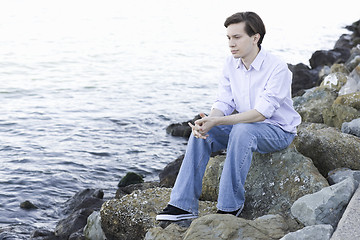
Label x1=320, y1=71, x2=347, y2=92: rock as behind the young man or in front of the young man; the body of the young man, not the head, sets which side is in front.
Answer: behind

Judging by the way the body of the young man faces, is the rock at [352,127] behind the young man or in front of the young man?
behind

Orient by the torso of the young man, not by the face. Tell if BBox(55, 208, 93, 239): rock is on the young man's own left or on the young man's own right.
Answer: on the young man's own right

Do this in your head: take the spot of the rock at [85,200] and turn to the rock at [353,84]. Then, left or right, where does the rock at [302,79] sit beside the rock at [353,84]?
left

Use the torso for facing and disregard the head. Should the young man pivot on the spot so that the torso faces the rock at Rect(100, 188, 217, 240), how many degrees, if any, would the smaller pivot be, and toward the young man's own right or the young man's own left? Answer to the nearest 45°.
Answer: approximately 45° to the young man's own right

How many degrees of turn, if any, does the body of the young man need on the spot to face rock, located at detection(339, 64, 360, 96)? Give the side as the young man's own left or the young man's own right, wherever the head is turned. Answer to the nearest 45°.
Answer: approximately 180°

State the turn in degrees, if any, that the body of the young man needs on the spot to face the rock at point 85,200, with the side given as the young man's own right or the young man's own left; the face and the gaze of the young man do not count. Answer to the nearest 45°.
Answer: approximately 90° to the young man's own right

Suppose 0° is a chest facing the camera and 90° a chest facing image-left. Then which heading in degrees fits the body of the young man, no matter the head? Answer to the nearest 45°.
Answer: approximately 45°

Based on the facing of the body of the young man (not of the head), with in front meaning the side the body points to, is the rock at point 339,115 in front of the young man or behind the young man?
behind

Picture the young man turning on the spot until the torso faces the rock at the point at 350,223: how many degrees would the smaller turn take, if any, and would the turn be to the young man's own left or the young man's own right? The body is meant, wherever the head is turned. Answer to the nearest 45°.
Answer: approximately 90° to the young man's own left

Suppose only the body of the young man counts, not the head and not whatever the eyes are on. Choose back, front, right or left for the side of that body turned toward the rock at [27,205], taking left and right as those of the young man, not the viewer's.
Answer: right

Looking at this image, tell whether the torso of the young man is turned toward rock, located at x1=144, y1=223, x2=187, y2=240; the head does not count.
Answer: yes

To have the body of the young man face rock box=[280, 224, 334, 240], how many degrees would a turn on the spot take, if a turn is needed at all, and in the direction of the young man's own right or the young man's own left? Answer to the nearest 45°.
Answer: approximately 90° to the young man's own left

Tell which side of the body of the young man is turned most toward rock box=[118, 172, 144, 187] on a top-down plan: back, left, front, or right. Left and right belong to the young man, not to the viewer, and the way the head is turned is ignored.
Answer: right

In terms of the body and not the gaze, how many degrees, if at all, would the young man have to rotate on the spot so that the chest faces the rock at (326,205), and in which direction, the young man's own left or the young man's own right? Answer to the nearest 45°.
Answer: approximately 90° to the young man's own left
